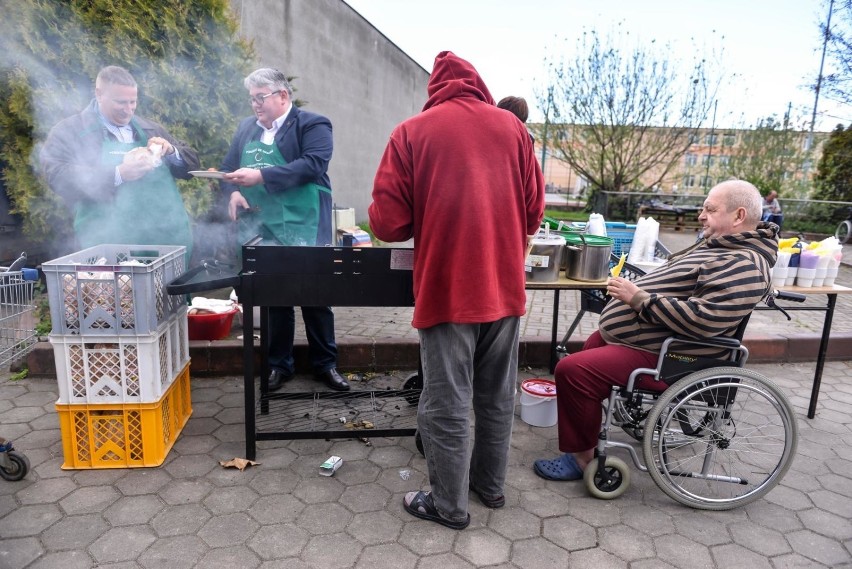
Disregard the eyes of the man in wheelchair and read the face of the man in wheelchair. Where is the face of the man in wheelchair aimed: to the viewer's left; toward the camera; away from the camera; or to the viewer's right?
to the viewer's left

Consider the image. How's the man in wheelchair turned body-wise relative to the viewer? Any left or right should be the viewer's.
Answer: facing to the left of the viewer

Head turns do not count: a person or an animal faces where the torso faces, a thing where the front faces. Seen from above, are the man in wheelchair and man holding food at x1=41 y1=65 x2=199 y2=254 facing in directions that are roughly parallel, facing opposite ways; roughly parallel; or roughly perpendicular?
roughly parallel, facing opposite ways

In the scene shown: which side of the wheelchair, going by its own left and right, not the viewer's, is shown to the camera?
left

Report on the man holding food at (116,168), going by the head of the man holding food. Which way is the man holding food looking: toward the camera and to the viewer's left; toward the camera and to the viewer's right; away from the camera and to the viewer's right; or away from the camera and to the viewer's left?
toward the camera and to the viewer's right

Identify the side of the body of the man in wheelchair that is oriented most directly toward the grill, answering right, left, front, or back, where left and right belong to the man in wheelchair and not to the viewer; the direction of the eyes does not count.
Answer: front

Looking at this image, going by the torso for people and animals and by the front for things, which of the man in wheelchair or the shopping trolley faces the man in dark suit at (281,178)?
the man in wheelchair

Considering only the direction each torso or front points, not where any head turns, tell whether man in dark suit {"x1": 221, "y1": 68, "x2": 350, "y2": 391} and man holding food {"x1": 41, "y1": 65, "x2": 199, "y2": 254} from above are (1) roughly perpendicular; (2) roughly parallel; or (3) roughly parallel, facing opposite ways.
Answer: roughly perpendicular

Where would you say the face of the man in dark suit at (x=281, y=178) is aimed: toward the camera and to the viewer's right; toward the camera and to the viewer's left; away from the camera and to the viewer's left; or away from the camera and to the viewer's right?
toward the camera and to the viewer's left

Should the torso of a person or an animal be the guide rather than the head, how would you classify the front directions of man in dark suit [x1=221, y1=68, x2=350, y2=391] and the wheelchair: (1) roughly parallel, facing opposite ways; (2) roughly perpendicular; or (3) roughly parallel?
roughly perpendicular

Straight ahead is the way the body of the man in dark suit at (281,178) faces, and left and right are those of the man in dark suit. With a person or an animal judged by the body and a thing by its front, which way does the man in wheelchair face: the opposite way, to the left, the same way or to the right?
to the right

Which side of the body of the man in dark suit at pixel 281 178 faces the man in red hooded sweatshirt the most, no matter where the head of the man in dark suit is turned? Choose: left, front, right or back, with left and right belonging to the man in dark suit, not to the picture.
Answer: left

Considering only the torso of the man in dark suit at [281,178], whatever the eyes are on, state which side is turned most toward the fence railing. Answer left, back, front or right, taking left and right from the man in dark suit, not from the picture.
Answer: back
